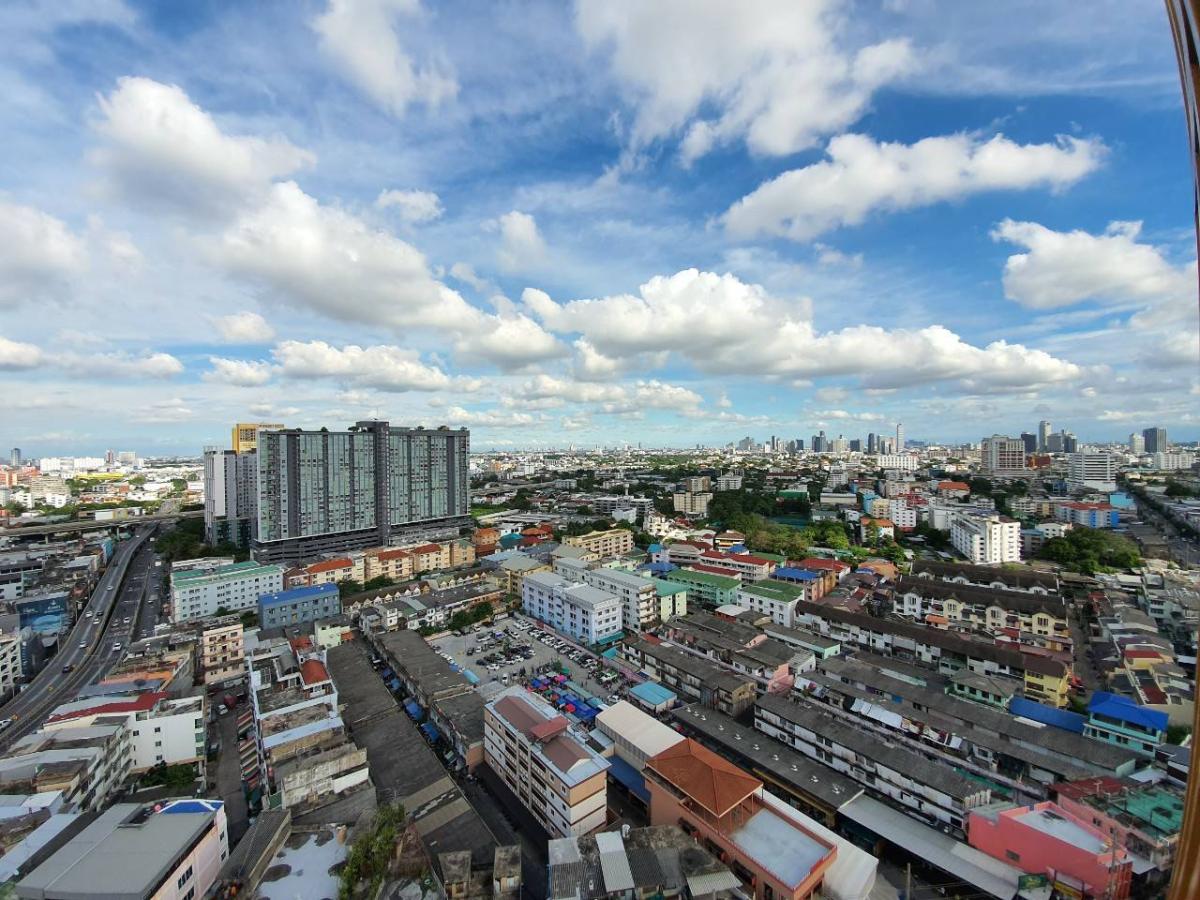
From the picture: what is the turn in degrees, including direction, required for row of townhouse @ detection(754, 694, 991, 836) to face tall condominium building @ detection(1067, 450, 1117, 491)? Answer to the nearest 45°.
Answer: approximately 135° to its right

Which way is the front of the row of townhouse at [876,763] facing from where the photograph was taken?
facing the viewer and to the left of the viewer

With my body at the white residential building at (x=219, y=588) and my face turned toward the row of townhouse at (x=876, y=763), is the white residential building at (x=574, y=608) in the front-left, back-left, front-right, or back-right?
front-left

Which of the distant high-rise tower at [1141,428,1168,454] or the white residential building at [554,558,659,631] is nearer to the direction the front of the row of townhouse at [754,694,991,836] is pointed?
the white residential building

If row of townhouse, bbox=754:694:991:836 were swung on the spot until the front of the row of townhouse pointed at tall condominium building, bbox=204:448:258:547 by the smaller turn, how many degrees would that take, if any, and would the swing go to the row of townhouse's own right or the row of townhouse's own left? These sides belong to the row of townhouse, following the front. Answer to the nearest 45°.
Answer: approximately 45° to the row of townhouse's own right

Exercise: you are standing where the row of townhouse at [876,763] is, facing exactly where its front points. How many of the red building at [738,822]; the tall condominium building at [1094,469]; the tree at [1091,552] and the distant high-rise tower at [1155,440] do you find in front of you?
1

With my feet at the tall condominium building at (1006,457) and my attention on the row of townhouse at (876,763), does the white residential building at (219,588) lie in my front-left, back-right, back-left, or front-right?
front-right

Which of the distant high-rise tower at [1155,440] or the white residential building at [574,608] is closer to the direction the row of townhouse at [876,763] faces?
the white residential building

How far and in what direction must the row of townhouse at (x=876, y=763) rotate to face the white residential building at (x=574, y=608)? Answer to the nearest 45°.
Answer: approximately 90° to its right

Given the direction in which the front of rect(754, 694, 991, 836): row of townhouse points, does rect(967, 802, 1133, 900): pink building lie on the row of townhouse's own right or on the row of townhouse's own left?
on the row of townhouse's own left

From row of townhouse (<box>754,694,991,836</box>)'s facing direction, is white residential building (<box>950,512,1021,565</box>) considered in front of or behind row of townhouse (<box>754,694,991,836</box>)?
behind

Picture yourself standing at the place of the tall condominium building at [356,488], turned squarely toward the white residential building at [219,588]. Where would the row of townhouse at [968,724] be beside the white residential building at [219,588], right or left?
left

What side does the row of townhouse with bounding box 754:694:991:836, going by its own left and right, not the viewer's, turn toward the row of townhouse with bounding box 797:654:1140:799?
back

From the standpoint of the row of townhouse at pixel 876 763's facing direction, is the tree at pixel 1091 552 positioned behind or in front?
behind

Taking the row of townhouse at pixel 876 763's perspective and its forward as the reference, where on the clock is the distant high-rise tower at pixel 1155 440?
The distant high-rise tower is roughly at 5 o'clock from the row of townhouse.
